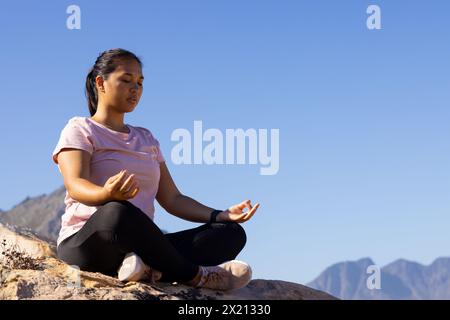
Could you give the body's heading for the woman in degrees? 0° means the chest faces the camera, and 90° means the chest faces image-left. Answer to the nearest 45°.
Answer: approximately 315°

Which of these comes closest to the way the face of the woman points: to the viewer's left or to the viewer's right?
to the viewer's right
